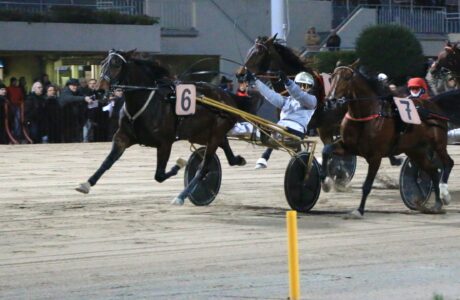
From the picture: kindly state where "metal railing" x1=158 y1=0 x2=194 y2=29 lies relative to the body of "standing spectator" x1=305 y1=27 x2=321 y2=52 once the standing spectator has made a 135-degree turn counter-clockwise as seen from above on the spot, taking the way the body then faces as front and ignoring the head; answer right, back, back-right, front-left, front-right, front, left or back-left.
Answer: back-left

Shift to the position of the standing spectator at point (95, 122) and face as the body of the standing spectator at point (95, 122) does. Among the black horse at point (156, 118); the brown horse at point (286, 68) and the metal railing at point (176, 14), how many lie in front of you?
2

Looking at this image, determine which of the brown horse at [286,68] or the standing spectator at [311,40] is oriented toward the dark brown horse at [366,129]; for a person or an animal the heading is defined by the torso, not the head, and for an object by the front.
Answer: the standing spectator

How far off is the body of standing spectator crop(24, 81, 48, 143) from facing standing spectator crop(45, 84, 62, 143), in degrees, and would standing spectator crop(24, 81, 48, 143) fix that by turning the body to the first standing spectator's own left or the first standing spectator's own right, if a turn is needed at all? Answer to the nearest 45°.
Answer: approximately 90° to the first standing spectator's own left

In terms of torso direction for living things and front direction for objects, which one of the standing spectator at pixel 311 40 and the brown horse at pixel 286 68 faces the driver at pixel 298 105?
the standing spectator

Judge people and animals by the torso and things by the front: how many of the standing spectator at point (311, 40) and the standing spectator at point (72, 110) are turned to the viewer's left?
0

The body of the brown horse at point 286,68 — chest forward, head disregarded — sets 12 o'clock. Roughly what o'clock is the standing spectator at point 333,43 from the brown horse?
The standing spectator is roughly at 3 o'clock from the brown horse.

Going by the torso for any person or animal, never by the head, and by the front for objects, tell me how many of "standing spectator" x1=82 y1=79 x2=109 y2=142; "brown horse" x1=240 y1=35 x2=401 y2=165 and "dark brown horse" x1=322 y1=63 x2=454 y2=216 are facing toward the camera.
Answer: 1

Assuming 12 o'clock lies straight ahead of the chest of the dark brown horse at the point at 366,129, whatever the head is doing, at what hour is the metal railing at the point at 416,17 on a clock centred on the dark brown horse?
The metal railing is roughly at 3 o'clock from the dark brown horse.

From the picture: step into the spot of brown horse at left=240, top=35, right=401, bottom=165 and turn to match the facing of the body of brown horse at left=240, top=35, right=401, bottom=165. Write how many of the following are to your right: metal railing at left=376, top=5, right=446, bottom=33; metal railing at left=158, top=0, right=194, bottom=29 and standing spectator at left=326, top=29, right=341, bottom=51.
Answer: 3

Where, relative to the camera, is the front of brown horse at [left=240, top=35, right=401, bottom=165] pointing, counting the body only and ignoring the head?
to the viewer's left

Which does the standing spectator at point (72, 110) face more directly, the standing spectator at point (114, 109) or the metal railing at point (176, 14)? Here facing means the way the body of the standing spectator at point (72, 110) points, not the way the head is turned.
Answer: the standing spectator

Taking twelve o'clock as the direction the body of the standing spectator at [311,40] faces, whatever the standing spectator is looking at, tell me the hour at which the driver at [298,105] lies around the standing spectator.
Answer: The driver is roughly at 12 o'clock from the standing spectator.
